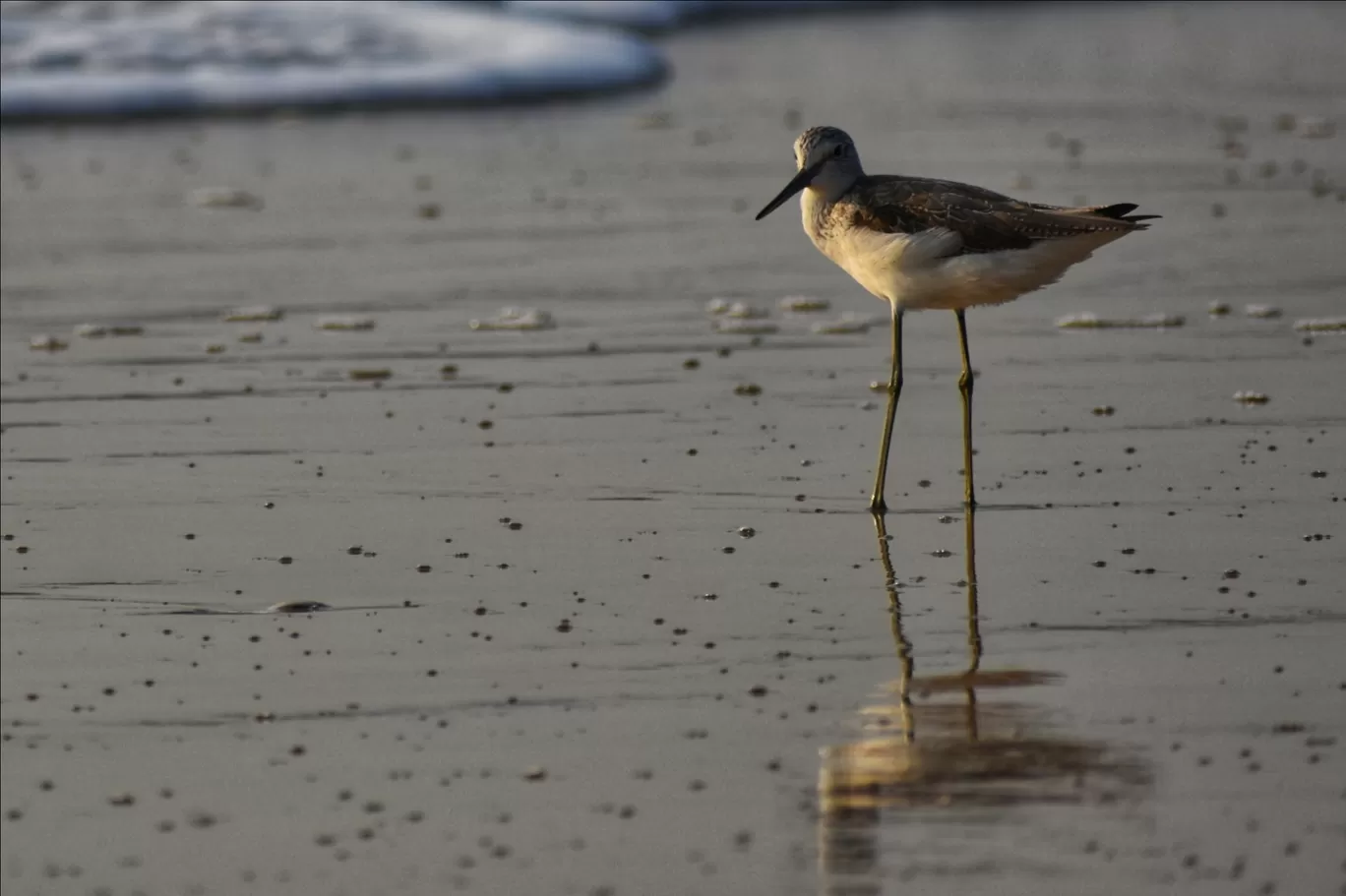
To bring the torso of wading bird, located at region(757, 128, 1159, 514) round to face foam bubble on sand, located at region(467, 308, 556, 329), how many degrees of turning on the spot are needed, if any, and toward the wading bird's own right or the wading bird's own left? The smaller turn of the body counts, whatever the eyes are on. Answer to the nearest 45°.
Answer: approximately 45° to the wading bird's own right

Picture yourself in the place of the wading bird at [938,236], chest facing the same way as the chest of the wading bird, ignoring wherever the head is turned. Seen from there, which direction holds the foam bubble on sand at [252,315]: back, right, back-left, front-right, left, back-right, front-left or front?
front-right

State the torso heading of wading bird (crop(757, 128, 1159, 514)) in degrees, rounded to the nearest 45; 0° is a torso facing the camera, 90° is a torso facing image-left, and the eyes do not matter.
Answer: approximately 90°

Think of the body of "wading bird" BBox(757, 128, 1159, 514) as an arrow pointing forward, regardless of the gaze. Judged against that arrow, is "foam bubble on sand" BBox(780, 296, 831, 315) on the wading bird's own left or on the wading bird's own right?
on the wading bird's own right

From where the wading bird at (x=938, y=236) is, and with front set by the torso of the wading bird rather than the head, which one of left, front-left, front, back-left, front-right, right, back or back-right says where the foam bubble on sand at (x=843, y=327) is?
right

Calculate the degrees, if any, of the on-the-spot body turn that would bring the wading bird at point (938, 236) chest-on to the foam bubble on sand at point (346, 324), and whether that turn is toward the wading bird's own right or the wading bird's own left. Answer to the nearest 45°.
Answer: approximately 45° to the wading bird's own right

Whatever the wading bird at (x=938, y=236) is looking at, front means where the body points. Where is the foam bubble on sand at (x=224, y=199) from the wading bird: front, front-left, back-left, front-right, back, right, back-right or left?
front-right

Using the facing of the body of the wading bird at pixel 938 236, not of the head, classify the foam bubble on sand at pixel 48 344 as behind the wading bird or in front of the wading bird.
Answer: in front

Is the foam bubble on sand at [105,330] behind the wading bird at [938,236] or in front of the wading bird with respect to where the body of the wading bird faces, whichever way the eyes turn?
in front

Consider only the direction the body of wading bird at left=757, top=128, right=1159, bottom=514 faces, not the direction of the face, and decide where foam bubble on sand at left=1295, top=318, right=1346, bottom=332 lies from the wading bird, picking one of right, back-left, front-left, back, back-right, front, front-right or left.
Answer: back-right

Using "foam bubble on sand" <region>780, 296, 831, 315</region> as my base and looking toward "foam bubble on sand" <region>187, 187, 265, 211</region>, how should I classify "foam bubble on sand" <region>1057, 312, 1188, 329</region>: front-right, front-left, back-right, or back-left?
back-right
